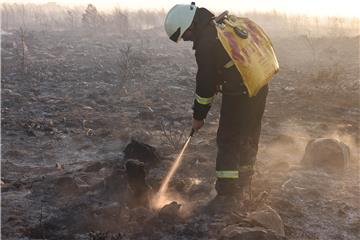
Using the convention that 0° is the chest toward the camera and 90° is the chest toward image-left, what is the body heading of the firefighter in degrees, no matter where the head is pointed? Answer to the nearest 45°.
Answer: approximately 90°

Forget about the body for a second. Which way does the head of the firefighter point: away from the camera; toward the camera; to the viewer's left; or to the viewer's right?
to the viewer's left
